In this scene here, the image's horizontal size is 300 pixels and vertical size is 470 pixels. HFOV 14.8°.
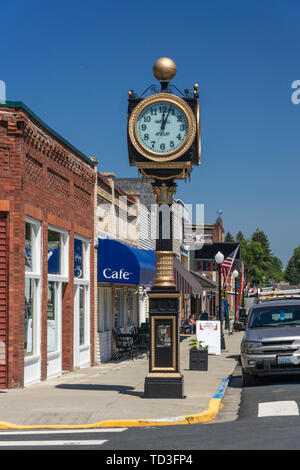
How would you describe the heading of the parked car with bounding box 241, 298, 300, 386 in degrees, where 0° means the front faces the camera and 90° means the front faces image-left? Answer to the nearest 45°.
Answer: approximately 0°

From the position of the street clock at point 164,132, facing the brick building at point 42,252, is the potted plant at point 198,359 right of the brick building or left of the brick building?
right

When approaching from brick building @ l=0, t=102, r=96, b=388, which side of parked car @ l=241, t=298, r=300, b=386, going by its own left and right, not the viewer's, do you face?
right

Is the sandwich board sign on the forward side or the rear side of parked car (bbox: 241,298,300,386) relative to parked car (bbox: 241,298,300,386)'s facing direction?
on the rear side

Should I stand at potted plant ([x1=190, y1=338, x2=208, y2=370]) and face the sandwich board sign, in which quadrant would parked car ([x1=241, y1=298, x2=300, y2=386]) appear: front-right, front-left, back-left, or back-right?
back-right
